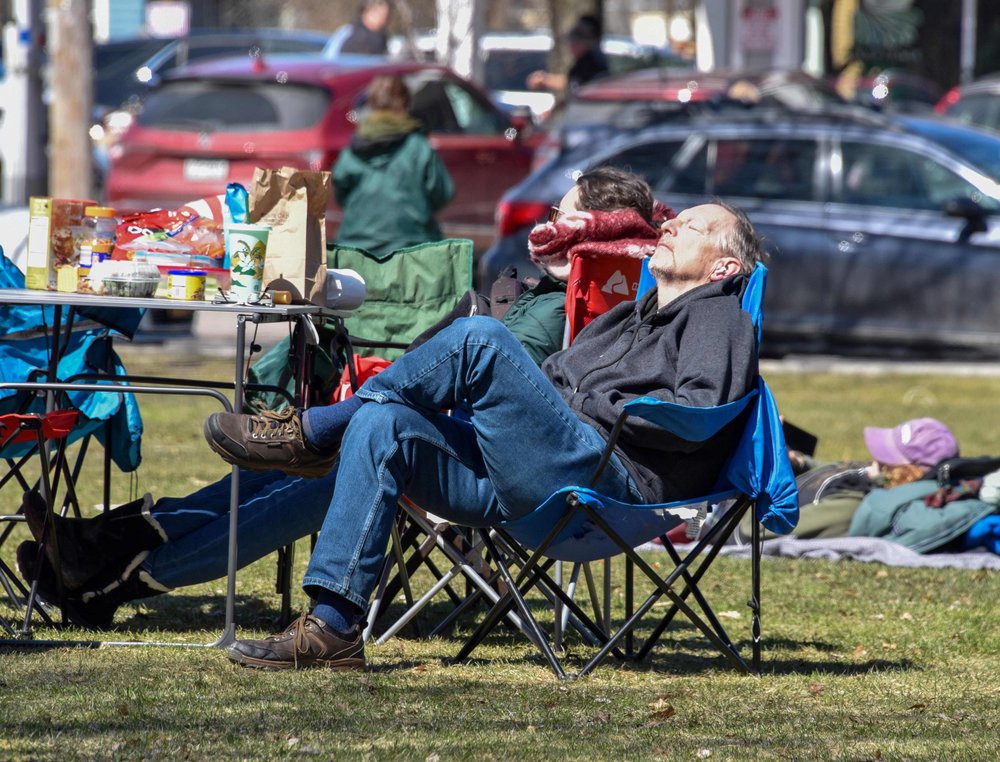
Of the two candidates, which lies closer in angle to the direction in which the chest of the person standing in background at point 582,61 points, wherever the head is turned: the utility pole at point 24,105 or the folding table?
the utility pole

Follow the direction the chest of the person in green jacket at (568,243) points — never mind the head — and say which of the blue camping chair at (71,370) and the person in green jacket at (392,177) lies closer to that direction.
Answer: the blue camping chair

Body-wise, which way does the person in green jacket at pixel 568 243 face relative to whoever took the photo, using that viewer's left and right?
facing to the left of the viewer

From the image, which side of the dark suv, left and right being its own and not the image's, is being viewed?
right

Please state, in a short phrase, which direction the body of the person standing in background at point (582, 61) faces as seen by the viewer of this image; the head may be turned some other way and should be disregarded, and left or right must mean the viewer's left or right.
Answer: facing to the left of the viewer

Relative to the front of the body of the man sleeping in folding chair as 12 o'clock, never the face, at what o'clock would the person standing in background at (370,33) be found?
The person standing in background is roughly at 3 o'clock from the man sleeping in folding chair.

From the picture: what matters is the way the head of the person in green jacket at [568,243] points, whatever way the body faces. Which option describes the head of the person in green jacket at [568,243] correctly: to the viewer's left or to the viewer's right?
to the viewer's left

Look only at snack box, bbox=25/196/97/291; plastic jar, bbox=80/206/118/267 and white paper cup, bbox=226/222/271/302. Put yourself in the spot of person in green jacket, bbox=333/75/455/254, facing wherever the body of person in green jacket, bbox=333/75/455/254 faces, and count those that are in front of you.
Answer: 0

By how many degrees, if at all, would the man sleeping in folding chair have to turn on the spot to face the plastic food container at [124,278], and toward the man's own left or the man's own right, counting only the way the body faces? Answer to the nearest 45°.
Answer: approximately 45° to the man's own right

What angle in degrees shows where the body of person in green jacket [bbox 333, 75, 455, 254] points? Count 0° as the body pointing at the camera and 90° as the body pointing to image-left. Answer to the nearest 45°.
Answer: approximately 180°

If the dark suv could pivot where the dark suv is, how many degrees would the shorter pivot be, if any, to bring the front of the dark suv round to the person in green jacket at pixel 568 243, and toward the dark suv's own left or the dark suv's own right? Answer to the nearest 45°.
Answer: approximately 90° to the dark suv's own right

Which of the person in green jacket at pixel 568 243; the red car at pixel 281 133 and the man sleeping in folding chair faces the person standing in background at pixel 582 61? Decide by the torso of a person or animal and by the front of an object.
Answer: the red car

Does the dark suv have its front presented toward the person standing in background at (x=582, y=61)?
no

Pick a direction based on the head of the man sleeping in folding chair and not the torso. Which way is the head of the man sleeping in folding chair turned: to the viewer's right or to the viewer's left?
to the viewer's left
